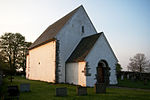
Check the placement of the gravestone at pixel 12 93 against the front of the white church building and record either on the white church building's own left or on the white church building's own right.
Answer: on the white church building's own right

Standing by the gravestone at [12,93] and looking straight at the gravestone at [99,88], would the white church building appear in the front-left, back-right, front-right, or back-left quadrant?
front-left

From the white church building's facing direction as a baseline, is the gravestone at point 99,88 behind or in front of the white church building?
in front

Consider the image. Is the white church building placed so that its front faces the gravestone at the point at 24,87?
no

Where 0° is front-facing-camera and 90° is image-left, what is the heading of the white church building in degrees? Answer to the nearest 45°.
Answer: approximately 315°
